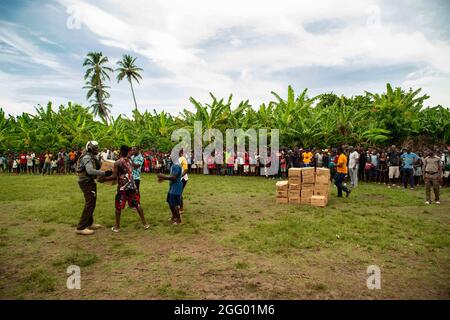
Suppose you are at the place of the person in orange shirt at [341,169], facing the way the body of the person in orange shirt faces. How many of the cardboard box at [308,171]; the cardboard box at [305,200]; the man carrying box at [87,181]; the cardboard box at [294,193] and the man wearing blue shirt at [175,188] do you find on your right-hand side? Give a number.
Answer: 0

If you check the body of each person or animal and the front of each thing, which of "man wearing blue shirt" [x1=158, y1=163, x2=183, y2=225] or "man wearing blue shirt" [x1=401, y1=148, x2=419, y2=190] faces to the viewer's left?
"man wearing blue shirt" [x1=158, y1=163, x2=183, y2=225]

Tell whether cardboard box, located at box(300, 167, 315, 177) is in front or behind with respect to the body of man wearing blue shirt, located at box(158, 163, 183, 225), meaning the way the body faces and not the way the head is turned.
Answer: behind

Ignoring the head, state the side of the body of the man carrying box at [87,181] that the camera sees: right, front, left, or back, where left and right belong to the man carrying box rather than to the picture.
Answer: right

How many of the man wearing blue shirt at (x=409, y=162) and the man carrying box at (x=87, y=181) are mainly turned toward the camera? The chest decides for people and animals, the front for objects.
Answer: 1

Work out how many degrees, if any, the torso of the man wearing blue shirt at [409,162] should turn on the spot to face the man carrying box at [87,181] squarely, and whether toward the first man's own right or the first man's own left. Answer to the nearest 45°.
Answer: approximately 45° to the first man's own right

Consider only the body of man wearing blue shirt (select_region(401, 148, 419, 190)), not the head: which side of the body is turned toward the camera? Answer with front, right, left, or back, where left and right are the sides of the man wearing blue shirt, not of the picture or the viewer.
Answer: front

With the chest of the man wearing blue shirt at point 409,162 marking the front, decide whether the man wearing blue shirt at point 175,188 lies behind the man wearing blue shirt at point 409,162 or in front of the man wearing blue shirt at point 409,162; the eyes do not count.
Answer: in front

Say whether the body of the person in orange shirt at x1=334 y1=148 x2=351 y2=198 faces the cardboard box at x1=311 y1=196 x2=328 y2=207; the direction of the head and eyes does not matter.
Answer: no

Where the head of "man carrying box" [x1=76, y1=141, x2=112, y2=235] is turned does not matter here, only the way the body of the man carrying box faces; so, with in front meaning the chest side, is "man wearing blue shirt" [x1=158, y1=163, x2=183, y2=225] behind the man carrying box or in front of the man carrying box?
in front

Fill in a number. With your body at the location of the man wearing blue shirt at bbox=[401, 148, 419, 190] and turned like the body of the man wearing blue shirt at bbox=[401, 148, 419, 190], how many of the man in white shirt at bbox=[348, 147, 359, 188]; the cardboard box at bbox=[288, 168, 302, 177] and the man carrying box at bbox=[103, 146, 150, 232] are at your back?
0

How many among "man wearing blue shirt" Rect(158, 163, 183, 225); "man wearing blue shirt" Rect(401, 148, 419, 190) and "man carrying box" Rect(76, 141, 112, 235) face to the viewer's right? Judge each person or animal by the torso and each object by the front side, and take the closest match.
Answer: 1

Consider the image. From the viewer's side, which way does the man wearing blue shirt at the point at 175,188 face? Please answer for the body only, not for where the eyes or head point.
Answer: to the viewer's left
